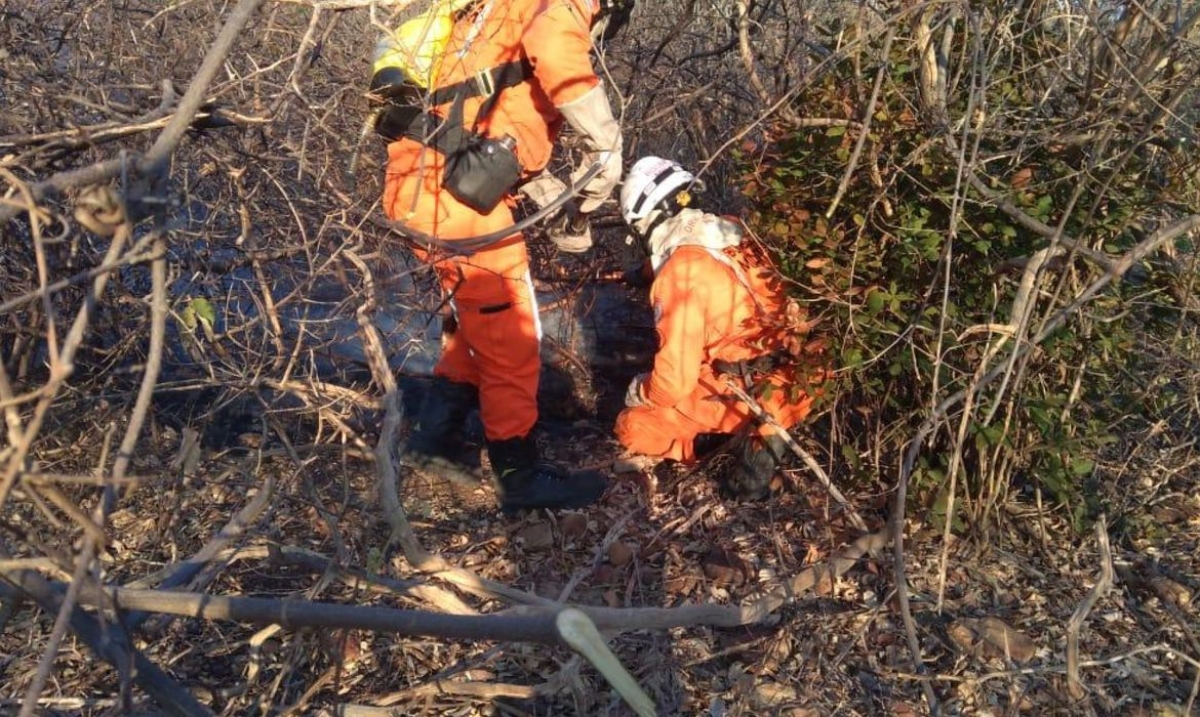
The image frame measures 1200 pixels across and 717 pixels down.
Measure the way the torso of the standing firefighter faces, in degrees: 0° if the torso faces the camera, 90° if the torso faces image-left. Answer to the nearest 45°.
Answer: approximately 270°

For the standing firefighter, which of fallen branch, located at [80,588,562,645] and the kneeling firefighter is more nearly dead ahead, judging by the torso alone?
the kneeling firefighter

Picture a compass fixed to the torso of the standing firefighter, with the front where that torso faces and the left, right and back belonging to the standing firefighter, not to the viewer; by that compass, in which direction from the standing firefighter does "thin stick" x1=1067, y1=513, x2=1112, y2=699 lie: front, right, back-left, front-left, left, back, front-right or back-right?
front-right

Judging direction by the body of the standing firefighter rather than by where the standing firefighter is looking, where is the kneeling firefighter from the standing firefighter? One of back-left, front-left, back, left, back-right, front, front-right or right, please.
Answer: front

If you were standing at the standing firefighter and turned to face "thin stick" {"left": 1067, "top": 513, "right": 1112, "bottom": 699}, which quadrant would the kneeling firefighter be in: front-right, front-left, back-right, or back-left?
front-left

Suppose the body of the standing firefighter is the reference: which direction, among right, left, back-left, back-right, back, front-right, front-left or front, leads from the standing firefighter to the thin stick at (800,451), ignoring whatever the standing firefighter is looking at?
front

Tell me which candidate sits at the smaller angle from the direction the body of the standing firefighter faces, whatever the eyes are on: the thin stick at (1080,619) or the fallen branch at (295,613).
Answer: the thin stick
